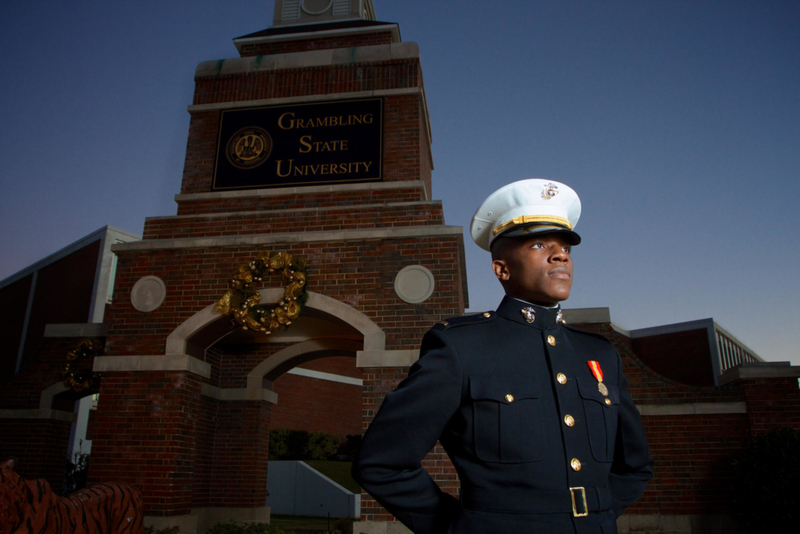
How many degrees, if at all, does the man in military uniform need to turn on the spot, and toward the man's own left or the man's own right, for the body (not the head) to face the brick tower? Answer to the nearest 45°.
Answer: approximately 180°

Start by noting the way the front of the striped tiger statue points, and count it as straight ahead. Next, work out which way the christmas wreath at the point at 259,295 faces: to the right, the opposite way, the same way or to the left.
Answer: to the left

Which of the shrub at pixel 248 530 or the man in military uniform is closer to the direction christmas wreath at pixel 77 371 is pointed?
the man in military uniform

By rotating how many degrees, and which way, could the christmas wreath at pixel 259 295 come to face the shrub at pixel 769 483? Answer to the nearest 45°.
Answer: approximately 90° to its left

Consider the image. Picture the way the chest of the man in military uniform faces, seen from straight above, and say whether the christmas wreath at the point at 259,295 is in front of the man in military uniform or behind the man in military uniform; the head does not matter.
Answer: behind

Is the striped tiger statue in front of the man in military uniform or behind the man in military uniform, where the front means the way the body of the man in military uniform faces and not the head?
behind

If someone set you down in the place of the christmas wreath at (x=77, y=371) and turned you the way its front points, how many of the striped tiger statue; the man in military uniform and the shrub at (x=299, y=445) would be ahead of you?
2

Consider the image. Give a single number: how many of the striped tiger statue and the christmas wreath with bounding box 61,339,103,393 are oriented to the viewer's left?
1

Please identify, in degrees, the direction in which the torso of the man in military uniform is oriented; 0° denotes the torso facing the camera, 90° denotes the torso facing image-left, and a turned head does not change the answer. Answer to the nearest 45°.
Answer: approximately 315°

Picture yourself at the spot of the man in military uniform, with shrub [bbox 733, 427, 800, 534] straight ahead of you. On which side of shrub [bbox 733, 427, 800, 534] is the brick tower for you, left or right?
left

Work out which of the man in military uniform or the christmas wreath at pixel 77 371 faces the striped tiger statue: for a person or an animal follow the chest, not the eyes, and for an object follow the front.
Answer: the christmas wreath

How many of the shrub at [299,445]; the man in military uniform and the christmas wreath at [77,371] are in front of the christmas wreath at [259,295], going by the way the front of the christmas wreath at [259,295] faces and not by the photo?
1

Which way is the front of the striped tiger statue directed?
to the viewer's left

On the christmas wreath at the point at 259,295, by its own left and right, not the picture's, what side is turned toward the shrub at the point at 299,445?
back
